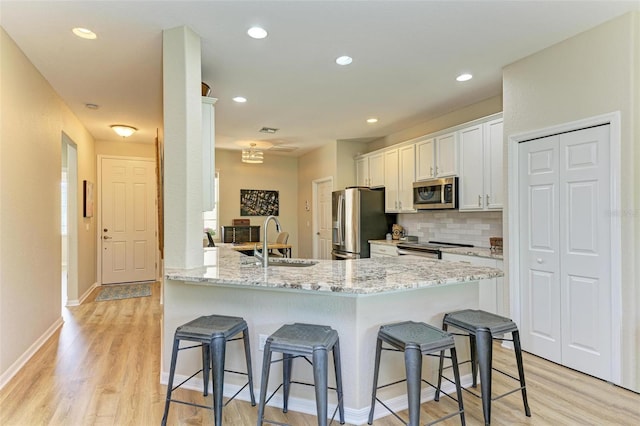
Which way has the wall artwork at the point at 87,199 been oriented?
to the viewer's right

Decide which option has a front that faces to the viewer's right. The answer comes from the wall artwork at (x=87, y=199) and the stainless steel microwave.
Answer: the wall artwork

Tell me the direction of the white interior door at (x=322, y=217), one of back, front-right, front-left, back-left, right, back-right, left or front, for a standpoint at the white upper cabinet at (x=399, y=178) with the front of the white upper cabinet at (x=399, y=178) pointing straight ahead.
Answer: right

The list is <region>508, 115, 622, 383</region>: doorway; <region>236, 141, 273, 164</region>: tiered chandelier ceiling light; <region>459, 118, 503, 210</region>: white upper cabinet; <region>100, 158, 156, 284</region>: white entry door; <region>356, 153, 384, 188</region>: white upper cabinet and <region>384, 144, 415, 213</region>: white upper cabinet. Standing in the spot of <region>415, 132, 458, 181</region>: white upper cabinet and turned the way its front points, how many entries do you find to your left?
2

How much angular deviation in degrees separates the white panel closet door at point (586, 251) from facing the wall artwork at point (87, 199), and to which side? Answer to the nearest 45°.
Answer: approximately 45° to its right

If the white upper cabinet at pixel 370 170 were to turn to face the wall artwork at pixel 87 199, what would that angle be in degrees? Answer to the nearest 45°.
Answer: approximately 45° to its right

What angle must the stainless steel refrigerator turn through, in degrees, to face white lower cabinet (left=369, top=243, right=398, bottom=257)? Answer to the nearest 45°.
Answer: approximately 90° to its left

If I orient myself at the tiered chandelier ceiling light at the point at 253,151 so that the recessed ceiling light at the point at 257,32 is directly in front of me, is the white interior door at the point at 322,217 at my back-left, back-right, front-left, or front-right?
back-left

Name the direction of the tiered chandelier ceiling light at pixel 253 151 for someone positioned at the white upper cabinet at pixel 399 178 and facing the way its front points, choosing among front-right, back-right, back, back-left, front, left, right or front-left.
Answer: front-right

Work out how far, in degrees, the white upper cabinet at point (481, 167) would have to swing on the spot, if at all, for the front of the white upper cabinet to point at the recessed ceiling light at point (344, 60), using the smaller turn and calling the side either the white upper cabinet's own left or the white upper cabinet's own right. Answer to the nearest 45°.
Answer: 0° — it already faces it

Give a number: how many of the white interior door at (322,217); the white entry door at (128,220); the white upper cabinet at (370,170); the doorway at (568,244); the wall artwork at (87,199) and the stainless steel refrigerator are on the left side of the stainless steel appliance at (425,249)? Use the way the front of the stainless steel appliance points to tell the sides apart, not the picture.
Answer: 1

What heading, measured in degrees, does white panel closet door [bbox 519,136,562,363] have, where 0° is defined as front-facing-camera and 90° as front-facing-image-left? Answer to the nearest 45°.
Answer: approximately 45°

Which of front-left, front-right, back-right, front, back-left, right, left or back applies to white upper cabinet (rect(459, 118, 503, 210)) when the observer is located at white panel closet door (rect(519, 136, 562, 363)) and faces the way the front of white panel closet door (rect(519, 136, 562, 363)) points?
right

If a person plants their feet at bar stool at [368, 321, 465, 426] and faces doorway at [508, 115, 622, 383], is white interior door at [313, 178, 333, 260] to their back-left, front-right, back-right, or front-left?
front-left

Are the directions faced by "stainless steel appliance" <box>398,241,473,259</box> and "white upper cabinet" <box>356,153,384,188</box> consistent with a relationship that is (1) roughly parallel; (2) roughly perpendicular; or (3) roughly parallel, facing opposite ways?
roughly parallel

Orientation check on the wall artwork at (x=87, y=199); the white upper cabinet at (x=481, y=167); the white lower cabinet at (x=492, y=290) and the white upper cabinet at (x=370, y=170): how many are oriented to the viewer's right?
1
